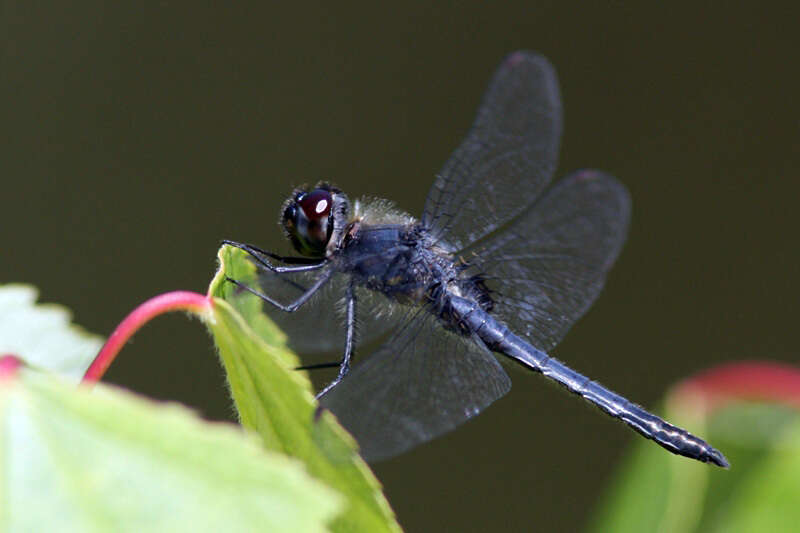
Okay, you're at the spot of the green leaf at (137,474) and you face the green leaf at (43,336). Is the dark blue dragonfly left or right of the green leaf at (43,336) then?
right

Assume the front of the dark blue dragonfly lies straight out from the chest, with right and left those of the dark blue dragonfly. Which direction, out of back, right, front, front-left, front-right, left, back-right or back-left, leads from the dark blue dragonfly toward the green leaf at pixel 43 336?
front-left

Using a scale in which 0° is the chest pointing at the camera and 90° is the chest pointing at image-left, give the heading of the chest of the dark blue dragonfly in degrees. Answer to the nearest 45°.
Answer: approximately 90°

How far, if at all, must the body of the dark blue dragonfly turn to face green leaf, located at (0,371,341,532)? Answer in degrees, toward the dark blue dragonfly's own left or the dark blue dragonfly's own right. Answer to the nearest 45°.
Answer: approximately 90° to the dark blue dragonfly's own left

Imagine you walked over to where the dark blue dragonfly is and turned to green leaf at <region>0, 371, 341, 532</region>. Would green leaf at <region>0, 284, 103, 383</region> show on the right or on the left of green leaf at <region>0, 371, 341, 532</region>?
right
